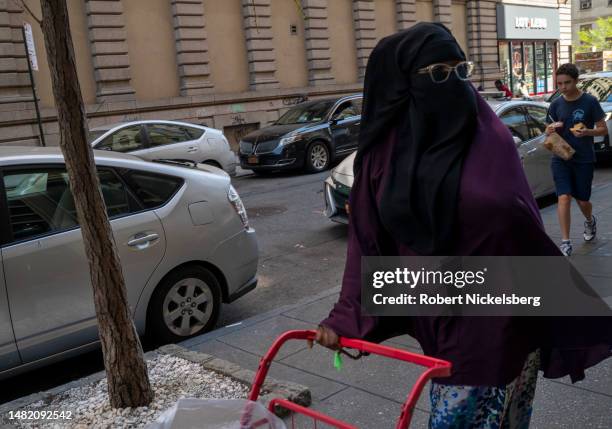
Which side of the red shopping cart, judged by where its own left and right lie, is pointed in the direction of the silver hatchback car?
right

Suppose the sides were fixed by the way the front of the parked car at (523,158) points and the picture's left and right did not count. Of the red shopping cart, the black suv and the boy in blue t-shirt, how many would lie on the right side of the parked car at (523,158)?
1

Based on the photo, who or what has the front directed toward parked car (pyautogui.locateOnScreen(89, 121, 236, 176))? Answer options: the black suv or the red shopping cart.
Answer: the black suv

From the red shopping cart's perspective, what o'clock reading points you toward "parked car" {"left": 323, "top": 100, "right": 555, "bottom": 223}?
The parked car is roughly at 5 o'clock from the red shopping cart.

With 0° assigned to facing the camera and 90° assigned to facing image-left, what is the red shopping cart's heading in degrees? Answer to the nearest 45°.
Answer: approximately 45°

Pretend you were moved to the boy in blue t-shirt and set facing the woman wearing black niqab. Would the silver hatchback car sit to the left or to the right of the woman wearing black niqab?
right

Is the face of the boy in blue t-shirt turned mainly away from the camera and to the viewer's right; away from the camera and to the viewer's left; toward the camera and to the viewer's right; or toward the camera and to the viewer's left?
toward the camera and to the viewer's left

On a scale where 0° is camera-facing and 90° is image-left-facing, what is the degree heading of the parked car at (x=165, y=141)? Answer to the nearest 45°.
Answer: approximately 90°

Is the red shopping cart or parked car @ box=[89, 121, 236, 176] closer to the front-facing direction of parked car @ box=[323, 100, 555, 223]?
the red shopping cart

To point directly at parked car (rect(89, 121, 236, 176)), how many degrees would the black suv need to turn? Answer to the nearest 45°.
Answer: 0° — it already faces it

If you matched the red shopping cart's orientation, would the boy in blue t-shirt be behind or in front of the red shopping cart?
behind

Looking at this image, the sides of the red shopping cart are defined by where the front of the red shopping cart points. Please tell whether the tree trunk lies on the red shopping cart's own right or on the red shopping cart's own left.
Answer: on the red shopping cart's own right
